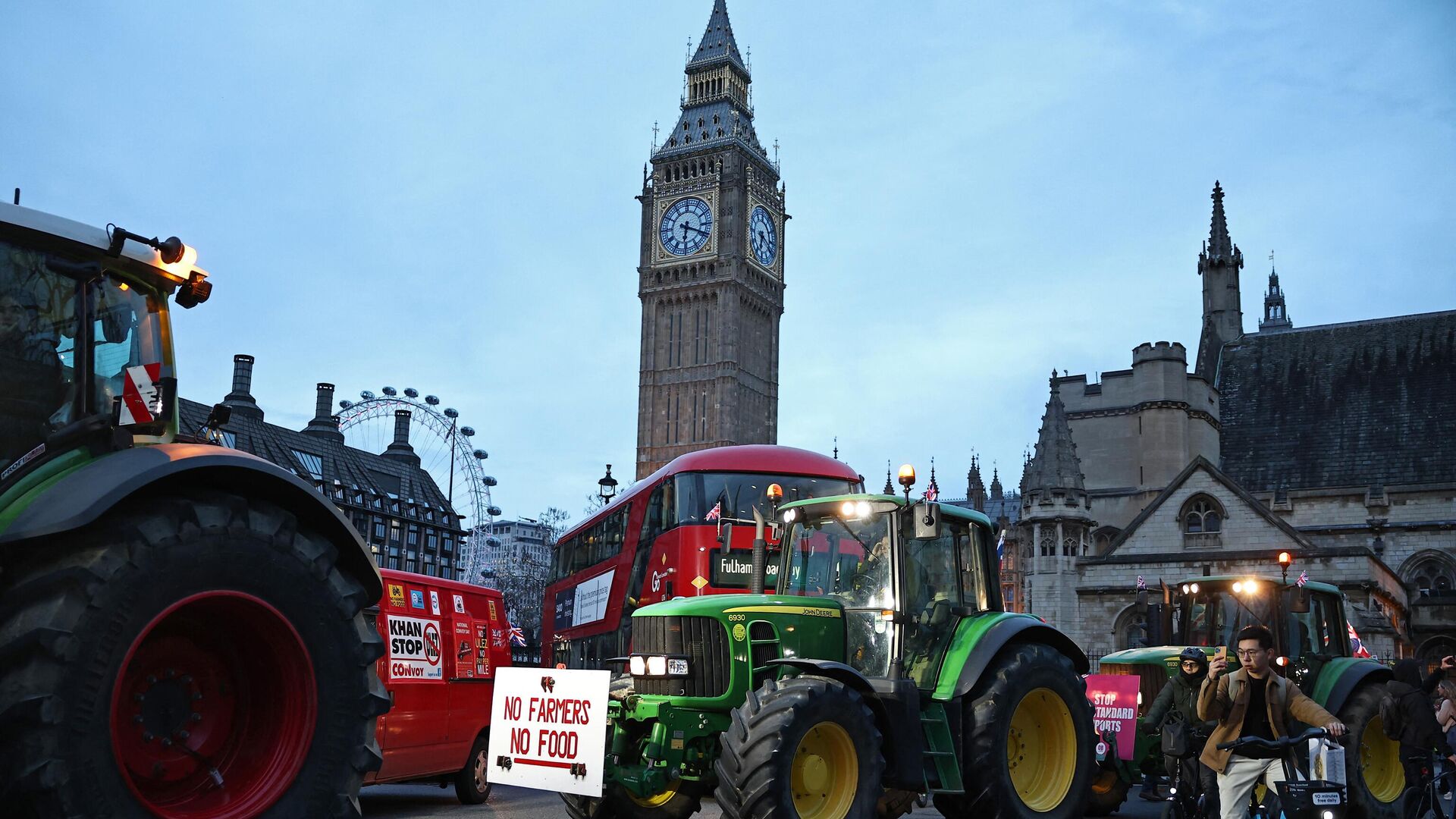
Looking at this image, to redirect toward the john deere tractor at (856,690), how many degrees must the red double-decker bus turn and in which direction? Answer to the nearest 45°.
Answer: approximately 45° to its right

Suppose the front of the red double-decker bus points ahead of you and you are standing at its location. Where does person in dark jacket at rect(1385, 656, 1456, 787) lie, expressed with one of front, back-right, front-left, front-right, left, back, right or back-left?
front

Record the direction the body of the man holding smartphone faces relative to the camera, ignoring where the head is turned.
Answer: toward the camera

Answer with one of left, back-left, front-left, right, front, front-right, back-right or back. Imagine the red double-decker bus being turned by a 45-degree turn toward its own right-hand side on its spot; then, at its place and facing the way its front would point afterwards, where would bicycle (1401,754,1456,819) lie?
front-left

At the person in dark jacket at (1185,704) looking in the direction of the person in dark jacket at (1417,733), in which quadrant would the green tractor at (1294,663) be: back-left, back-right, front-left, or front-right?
front-left

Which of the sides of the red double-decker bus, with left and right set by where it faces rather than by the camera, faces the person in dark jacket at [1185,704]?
front

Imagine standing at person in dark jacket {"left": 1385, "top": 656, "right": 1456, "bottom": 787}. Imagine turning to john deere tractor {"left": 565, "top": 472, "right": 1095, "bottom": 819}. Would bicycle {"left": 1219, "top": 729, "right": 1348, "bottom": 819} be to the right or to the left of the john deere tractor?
left

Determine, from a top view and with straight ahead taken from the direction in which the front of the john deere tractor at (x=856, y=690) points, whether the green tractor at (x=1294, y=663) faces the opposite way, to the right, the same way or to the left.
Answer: the same way

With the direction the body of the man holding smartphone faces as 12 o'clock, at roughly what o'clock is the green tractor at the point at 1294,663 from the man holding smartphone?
The green tractor is roughly at 6 o'clock from the man holding smartphone.

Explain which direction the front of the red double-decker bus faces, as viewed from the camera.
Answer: facing the viewer and to the right of the viewer

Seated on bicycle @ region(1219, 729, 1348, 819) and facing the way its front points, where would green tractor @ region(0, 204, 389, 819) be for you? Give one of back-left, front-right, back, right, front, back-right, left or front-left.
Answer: right

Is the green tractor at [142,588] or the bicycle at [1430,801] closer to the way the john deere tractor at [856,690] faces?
the green tractor

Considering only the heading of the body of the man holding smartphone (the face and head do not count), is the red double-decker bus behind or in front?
behind

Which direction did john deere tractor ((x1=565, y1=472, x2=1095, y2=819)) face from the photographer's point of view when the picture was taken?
facing the viewer and to the left of the viewer
